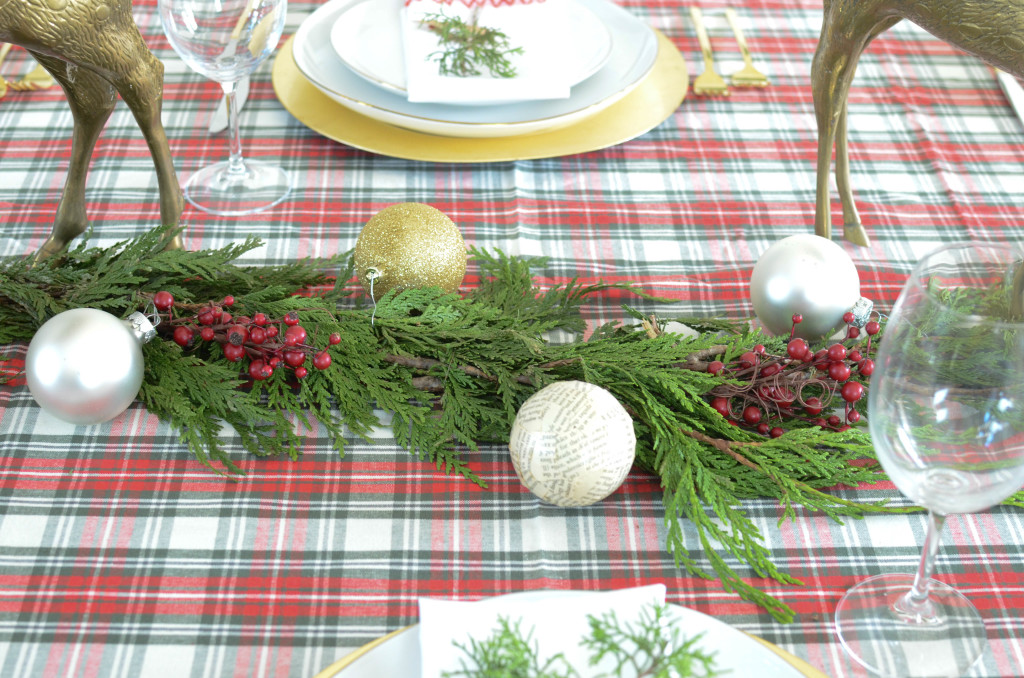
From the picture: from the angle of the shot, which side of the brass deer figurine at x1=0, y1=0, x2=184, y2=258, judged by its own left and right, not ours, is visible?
left

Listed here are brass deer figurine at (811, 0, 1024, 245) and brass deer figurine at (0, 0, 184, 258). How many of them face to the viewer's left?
1

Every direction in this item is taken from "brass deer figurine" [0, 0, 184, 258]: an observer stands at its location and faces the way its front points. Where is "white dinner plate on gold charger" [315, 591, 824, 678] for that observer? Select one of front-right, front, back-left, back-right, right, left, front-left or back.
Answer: back-left

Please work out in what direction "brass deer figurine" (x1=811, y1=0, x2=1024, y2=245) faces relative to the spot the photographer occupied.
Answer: facing to the right of the viewer

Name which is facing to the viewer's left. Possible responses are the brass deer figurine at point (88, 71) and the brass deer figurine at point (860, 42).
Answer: the brass deer figurine at point (88, 71)

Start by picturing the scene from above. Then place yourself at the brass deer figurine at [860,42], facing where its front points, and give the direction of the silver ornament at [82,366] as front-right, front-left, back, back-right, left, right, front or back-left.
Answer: back-right
